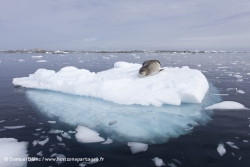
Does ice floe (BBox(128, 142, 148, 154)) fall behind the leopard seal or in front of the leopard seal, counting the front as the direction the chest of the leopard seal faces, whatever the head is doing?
in front

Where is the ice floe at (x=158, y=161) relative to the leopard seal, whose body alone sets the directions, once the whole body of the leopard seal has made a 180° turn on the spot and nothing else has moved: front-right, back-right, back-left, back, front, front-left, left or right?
back-right

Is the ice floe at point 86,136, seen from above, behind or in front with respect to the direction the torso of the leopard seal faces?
in front

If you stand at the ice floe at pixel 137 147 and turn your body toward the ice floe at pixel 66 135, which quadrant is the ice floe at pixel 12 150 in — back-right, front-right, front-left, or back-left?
front-left

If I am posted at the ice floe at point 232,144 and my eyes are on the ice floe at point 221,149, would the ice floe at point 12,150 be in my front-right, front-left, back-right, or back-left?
front-right

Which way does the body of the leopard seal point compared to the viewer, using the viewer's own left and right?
facing the viewer and to the left of the viewer

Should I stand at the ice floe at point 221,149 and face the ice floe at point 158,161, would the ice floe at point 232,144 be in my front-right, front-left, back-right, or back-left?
back-right

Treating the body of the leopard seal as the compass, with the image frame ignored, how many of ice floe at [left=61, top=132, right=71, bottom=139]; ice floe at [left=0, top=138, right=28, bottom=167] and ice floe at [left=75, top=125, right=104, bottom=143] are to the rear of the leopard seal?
0

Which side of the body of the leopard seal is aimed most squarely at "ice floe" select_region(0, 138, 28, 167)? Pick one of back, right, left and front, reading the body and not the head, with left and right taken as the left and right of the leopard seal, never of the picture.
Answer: front

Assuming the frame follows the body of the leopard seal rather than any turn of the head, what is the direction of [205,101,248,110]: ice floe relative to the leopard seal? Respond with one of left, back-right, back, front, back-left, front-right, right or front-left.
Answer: left

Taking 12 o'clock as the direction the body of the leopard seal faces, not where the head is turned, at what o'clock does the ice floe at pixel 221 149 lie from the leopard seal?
The ice floe is roughly at 10 o'clock from the leopard seal.

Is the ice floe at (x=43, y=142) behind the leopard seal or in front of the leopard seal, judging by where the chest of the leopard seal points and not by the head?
in front
